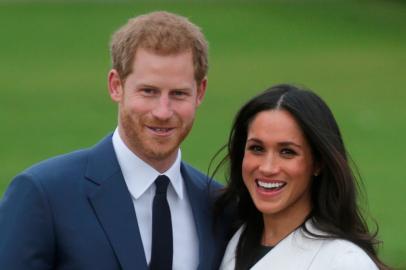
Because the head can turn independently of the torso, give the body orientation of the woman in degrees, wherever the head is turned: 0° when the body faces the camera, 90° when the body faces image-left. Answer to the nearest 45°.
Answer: approximately 45°

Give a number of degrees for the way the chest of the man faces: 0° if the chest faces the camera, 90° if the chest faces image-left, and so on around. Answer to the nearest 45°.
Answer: approximately 315°

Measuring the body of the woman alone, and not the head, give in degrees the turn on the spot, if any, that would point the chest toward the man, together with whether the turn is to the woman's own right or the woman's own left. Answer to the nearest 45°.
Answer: approximately 45° to the woman's own right

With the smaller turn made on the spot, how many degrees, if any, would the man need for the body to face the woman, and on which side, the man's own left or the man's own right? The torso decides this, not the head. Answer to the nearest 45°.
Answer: approximately 45° to the man's own left
